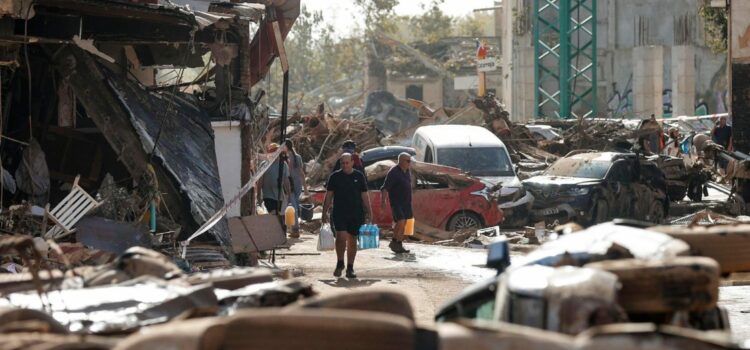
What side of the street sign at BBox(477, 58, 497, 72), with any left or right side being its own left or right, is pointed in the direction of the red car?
front

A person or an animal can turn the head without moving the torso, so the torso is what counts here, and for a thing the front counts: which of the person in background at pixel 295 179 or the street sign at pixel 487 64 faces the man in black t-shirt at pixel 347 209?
the street sign

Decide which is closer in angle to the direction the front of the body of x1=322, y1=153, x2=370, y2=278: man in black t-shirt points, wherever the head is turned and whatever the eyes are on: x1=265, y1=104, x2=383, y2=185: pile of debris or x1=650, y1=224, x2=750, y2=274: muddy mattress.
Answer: the muddy mattress

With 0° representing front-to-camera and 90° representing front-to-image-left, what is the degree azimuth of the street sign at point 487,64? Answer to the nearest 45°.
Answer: approximately 0°

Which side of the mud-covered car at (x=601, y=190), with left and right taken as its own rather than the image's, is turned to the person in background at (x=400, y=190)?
front

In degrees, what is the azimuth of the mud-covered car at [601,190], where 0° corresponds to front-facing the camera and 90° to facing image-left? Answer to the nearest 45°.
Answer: approximately 45°

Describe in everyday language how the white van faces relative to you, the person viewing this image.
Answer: facing the viewer and to the right of the viewer

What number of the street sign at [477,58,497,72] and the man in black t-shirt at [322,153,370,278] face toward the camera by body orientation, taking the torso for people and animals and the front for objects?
2

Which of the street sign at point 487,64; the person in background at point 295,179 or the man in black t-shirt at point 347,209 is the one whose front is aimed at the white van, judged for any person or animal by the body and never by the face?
the street sign

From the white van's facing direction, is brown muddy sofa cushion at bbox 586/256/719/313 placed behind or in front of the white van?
in front

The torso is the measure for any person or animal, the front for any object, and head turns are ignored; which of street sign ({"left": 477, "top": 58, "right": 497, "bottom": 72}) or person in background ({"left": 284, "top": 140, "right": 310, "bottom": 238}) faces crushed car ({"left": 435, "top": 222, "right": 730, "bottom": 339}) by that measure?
the street sign
